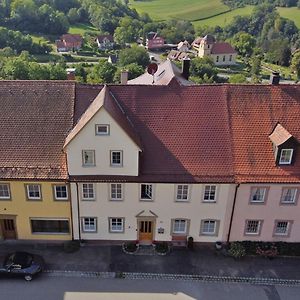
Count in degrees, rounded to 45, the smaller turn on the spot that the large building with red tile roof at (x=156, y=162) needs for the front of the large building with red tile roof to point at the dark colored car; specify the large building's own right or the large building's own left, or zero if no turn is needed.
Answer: approximately 45° to the large building's own right

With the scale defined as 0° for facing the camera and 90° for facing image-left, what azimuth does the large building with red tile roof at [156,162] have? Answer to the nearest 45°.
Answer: approximately 0°

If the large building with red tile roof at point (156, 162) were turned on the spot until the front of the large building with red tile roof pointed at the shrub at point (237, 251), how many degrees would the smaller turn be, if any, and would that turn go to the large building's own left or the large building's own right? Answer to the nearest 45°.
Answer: approximately 90° to the large building's own left
